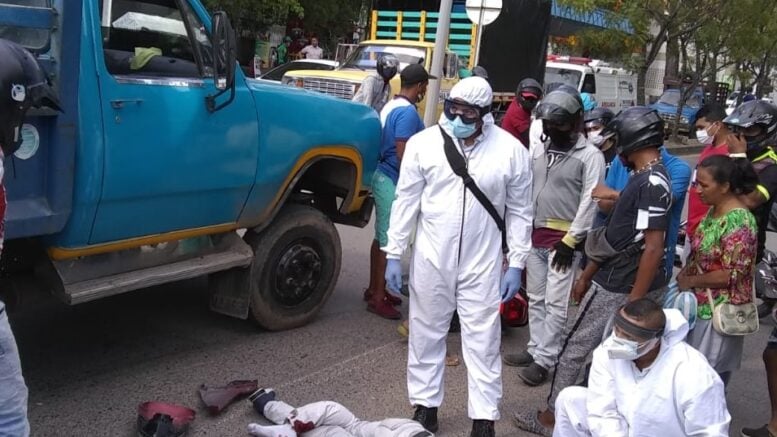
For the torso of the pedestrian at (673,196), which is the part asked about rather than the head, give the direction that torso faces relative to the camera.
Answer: to the viewer's left

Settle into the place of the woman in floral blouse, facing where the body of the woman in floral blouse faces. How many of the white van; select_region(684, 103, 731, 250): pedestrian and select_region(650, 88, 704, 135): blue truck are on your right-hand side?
3

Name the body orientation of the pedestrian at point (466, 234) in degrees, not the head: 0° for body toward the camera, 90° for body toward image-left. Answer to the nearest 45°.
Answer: approximately 0°

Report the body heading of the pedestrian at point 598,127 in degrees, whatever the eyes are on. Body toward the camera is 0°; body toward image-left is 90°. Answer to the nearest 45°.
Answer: approximately 45°

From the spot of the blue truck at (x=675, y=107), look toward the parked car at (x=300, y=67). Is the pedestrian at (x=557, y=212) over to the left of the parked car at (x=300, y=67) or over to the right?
left

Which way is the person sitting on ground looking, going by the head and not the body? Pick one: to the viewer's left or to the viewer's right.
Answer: to the viewer's left

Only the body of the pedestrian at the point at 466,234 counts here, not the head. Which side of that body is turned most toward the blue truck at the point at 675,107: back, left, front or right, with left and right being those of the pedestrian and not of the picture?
back

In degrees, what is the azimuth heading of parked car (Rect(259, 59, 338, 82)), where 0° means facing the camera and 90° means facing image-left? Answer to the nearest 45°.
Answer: approximately 90°

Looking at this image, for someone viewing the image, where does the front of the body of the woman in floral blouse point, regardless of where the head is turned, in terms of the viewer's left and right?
facing to the left of the viewer

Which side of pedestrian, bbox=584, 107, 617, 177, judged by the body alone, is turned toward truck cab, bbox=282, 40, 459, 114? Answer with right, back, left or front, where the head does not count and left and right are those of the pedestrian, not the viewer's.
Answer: right
